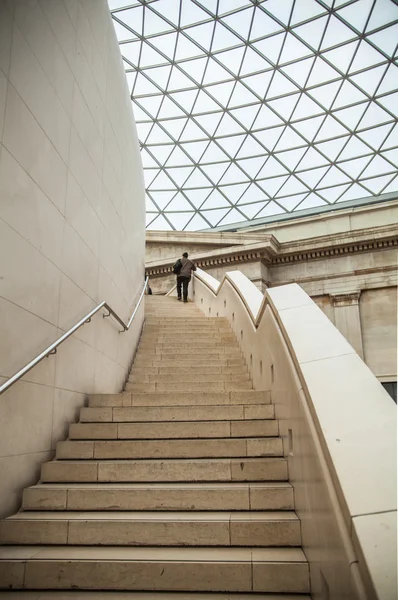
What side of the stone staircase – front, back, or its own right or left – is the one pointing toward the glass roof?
back

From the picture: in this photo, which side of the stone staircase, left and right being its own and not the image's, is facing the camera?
front
